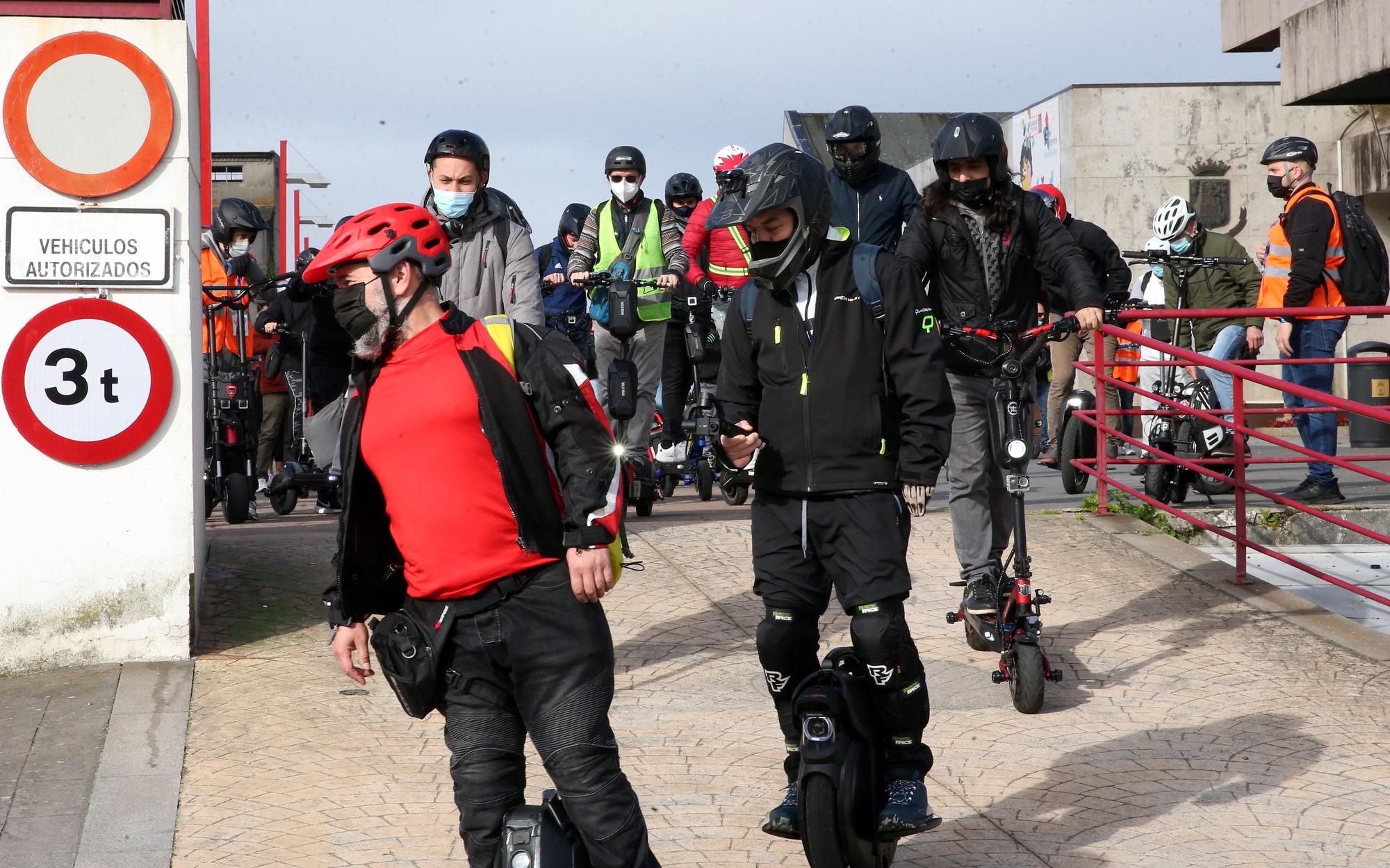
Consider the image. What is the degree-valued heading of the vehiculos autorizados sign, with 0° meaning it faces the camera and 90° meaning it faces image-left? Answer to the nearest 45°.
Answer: approximately 0°

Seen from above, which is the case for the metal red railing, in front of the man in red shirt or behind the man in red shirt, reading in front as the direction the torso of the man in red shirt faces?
behind

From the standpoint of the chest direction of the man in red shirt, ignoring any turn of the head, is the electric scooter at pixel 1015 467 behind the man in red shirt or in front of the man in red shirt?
behind

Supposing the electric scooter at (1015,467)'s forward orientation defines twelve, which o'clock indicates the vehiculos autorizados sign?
The vehiculos autorizados sign is roughly at 3 o'clock from the electric scooter.

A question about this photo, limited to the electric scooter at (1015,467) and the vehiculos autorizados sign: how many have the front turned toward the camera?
2

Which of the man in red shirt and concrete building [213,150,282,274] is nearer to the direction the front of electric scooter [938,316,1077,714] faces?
the man in red shirt

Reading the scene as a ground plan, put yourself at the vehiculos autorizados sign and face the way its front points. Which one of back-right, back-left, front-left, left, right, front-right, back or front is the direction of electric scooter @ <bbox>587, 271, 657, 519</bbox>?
back-left

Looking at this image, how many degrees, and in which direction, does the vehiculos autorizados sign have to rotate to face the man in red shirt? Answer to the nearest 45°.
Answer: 0° — it already faces them

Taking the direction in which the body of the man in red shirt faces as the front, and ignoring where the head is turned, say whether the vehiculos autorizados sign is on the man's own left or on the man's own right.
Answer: on the man's own right

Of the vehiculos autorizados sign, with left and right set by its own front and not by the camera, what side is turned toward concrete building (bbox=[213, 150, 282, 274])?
back
